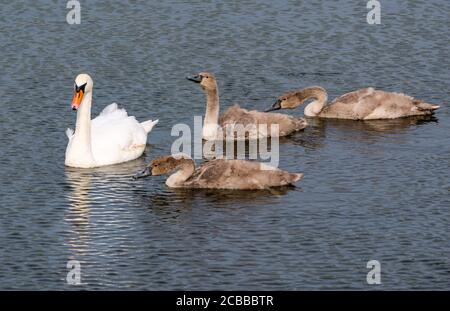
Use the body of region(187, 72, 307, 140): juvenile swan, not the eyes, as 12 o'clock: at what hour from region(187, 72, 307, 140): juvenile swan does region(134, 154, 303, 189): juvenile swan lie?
region(134, 154, 303, 189): juvenile swan is roughly at 9 o'clock from region(187, 72, 307, 140): juvenile swan.

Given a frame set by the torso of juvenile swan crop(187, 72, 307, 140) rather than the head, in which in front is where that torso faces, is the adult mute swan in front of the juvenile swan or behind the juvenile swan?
in front

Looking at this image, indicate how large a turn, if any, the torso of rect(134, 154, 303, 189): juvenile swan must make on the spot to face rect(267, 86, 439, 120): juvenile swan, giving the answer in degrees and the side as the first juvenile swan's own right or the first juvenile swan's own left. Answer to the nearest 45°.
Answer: approximately 135° to the first juvenile swan's own right

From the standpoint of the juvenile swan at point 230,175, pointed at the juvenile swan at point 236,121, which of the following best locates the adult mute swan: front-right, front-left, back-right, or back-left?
front-left

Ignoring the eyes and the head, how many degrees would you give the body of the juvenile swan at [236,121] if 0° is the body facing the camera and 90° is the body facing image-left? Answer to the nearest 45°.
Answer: approximately 90°

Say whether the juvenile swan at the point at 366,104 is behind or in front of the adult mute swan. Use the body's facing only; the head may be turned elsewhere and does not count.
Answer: behind

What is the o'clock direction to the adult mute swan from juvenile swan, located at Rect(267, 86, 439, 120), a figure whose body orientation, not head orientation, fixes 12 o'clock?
The adult mute swan is roughly at 11 o'clock from the juvenile swan.

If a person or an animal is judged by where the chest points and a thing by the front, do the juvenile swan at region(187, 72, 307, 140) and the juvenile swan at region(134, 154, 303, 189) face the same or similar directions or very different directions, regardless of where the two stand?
same or similar directions

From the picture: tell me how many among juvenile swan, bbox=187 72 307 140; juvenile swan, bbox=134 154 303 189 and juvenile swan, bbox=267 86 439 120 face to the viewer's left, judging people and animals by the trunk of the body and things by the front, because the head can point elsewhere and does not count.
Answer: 3

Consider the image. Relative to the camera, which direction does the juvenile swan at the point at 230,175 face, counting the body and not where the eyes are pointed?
to the viewer's left

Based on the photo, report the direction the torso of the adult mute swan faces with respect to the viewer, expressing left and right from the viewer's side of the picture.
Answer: facing the viewer and to the left of the viewer

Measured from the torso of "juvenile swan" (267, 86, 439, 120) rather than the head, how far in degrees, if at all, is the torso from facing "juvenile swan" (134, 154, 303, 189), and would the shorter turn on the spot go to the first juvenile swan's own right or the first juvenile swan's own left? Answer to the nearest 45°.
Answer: approximately 45° to the first juvenile swan's own left

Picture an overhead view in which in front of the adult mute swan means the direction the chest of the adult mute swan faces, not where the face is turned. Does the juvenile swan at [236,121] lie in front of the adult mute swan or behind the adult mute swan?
behind

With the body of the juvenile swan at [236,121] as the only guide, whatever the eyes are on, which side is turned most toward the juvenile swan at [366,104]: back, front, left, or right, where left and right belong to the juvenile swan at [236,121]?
back

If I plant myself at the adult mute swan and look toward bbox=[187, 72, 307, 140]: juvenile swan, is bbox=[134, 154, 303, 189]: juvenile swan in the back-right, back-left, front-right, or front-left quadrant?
front-right

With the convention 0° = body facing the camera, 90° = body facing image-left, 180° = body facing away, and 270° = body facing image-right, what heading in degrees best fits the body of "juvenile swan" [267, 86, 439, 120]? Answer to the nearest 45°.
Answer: approximately 90°

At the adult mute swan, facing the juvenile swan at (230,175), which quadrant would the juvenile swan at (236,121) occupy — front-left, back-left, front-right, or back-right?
front-left
